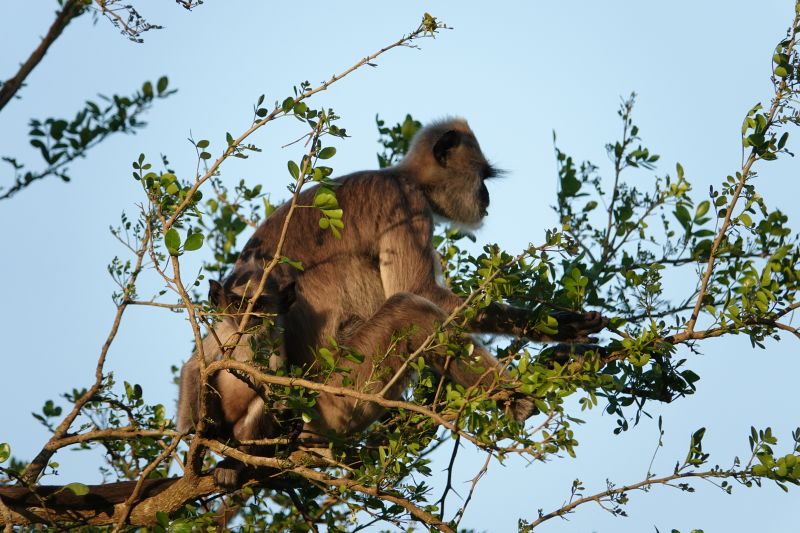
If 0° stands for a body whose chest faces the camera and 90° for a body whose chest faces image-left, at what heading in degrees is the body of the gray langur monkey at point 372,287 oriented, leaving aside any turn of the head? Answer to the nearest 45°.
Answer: approximately 270°
